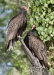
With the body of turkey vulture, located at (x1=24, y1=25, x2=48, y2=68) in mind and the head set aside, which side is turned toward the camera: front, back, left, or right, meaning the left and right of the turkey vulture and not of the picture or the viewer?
left
